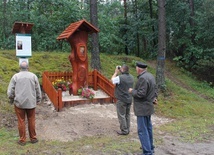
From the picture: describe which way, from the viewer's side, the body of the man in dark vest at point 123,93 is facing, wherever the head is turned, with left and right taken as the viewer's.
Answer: facing away from the viewer and to the left of the viewer

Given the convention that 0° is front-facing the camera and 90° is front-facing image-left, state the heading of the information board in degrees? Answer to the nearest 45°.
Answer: approximately 0°

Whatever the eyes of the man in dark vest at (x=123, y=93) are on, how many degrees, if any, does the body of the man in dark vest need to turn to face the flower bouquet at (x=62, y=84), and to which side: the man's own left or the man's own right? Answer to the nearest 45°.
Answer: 0° — they already face it

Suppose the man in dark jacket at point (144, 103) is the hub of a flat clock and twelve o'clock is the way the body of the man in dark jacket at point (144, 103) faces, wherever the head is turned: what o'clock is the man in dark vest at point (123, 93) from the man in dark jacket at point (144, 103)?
the man in dark vest at point (123, 93) is roughly at 1 o'clock from the man in dark jacket at point (144, 103).

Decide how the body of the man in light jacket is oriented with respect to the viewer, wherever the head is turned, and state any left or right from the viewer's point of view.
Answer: facing away from the viewer

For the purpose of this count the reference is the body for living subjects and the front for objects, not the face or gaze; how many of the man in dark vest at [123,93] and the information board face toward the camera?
1

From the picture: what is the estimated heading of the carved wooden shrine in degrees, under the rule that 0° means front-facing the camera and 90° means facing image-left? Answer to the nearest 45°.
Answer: approximately 315°

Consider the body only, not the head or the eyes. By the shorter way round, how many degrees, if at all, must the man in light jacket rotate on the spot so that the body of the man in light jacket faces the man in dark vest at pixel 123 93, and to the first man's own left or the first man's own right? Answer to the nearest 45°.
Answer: approximately 90° to the first man's own right

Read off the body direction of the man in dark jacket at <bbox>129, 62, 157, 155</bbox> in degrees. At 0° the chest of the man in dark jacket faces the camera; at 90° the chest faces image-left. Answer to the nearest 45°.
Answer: approximately 135°
